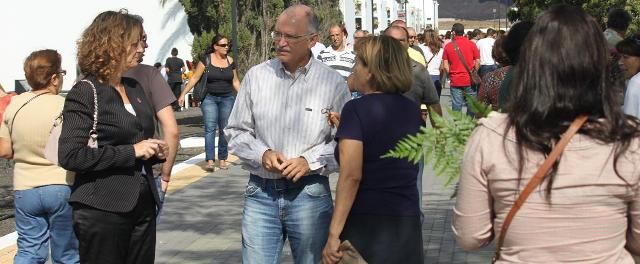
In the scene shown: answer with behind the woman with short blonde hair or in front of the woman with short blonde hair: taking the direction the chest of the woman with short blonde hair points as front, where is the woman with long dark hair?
behind

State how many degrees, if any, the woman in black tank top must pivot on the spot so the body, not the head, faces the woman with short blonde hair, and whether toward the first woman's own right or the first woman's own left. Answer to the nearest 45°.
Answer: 0° — they already face them

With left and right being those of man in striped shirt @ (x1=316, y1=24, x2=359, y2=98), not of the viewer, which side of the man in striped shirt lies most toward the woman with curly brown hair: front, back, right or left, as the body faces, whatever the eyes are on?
front

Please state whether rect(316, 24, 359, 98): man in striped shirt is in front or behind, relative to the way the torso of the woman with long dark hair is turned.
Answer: in front

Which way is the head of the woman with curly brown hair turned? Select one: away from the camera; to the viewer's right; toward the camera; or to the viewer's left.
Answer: to the viewer's right

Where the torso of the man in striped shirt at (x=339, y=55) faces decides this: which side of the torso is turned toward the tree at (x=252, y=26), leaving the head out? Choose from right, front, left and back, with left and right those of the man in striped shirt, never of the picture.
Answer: back

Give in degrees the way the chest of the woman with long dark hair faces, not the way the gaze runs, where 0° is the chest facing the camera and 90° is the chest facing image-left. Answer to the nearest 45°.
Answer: approximately 180°

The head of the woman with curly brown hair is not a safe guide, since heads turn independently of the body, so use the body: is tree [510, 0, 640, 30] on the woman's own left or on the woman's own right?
on the woman's own left

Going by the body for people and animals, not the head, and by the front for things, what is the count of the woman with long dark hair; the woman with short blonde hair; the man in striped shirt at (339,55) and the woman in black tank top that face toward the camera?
2
